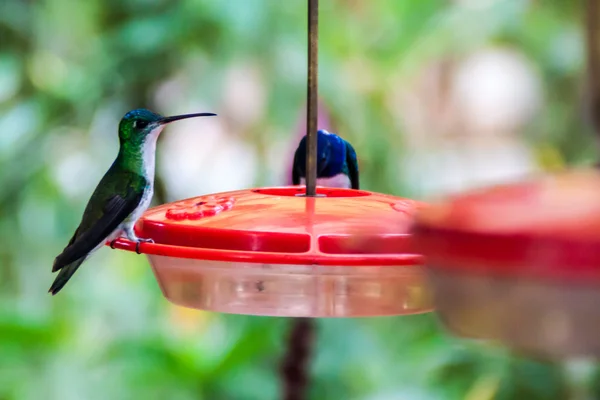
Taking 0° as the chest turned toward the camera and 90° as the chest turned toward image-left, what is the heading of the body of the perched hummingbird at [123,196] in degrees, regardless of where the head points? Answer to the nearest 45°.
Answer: approximately 270°

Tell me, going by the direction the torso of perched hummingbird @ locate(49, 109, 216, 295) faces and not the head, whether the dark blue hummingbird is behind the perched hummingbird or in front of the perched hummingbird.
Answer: in front

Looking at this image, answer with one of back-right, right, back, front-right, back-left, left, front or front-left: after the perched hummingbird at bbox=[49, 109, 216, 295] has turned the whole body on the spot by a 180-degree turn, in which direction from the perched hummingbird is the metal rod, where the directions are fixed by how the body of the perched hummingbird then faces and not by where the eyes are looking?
back-left

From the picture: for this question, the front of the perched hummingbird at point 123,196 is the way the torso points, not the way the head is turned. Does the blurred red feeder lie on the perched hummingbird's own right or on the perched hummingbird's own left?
on the perched hummingbird's own right
